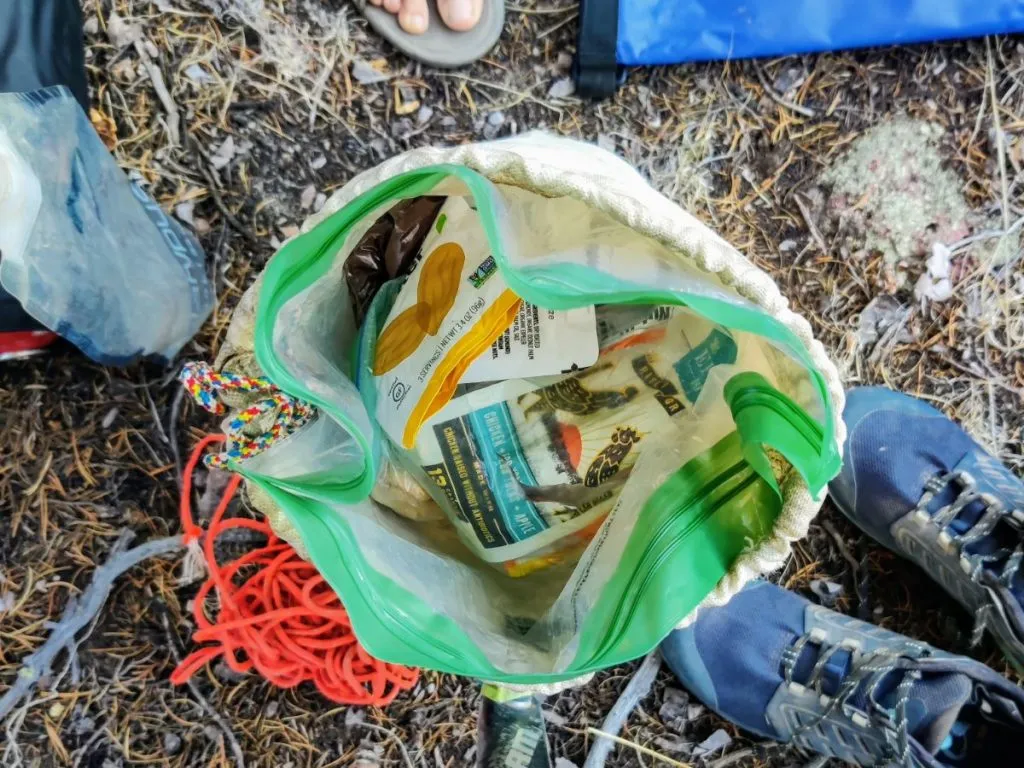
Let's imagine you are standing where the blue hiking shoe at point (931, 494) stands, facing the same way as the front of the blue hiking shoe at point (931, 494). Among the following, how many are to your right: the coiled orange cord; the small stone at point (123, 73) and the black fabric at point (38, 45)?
0

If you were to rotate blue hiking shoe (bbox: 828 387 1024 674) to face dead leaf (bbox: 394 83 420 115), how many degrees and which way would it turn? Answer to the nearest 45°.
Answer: approximately 45° to its left

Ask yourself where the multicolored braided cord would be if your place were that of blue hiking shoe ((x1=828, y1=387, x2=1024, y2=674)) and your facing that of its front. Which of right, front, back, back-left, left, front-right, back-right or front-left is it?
left

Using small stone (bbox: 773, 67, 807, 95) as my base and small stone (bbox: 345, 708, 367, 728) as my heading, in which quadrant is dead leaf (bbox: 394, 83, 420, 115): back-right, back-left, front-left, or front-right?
front-right

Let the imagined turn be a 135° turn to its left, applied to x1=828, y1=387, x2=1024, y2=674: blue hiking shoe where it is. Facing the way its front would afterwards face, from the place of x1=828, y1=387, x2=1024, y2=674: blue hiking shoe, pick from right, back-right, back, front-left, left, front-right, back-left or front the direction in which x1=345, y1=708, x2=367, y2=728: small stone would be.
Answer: front-right

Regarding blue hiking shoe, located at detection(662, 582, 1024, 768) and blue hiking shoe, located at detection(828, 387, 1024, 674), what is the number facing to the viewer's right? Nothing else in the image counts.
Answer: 0

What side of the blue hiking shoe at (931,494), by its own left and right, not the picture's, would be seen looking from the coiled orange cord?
left

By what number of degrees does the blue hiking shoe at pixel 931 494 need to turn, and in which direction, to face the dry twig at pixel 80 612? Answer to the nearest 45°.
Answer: approximately 90° to its left

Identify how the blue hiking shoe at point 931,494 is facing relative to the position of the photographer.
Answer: facing away from the viewer and to the left of the viewer

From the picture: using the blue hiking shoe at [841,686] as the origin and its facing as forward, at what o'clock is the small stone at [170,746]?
The small stone is roughly at 11 o'clock from the blue hiking shoe.

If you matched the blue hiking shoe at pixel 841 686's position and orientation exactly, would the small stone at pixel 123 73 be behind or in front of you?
in front

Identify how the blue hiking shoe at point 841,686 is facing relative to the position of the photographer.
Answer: facing to the left of the viewer

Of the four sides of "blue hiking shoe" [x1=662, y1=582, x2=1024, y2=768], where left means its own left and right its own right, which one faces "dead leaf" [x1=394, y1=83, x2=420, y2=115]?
front
